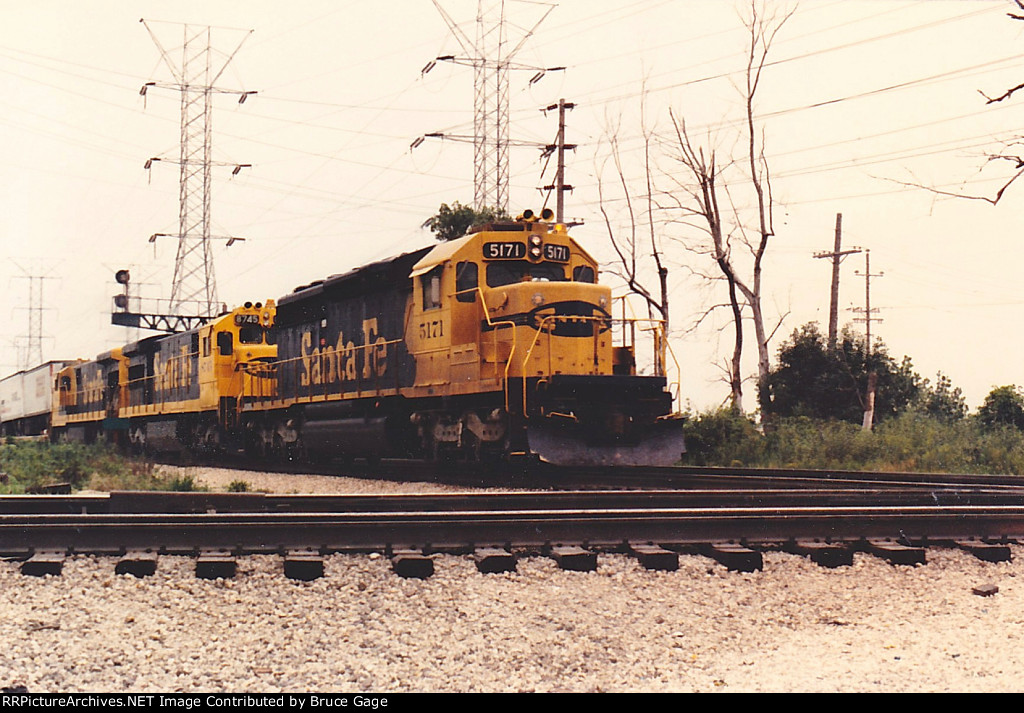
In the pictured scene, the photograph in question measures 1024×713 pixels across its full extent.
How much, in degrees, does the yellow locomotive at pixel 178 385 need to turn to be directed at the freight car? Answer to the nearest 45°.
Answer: approximately 135° to its left

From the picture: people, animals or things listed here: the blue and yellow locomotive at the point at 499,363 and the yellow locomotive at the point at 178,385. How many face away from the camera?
0

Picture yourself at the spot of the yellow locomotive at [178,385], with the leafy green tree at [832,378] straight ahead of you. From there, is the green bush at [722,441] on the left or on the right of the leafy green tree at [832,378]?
right

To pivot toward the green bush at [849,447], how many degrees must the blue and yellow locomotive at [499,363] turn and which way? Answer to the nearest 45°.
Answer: approximately 90° to its left

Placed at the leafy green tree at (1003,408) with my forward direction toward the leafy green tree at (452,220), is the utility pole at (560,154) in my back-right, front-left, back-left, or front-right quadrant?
front-left

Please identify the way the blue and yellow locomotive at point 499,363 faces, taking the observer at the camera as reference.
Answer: facing the viewer and to the right of the viewer

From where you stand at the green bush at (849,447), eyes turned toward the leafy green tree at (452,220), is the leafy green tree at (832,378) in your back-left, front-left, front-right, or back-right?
front-right

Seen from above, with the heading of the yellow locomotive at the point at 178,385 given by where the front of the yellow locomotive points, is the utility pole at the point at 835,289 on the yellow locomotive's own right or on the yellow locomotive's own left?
on the yellow locomotive's own left

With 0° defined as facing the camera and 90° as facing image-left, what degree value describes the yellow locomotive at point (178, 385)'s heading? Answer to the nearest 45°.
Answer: approximately 315°

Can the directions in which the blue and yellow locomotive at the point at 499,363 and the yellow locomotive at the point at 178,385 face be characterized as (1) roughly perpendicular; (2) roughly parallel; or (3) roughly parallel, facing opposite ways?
roughly parallel

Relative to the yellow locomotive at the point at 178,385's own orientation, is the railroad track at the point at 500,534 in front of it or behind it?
in front

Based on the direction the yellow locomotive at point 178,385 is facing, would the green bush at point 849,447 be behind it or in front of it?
in front

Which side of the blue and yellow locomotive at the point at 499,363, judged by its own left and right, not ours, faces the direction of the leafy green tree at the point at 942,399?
left

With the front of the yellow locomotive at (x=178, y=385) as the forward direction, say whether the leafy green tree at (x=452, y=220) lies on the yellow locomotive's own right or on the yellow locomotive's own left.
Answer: on the yellow locomotive's own left

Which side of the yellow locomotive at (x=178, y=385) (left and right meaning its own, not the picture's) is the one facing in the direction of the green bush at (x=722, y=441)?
front
